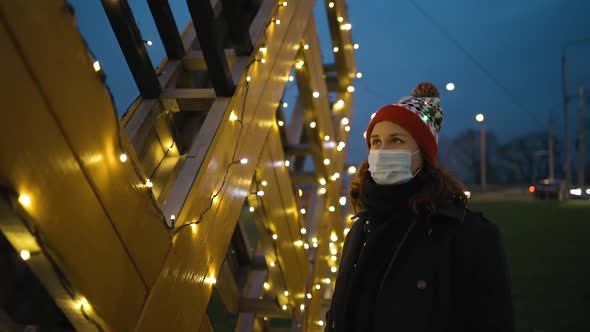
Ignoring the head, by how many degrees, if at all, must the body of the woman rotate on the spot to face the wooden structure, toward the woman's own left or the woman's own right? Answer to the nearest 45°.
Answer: approximately 90° to the woman's own right

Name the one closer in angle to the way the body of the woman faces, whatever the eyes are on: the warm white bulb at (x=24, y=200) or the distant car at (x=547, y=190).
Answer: the warm white bulb

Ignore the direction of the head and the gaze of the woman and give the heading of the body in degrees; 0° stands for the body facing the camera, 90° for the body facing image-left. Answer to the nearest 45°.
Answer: approximately 45°

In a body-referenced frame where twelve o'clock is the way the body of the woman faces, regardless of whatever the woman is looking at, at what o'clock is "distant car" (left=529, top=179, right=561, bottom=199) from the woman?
The distant car is roughly at 5 o'clock from the woman.

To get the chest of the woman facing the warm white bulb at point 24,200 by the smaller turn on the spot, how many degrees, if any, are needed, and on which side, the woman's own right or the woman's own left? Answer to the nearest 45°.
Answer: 0° — they already face it

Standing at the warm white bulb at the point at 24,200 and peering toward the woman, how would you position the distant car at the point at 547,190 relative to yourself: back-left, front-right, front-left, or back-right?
front-left

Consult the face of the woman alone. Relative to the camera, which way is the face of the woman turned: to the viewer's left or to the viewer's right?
to the viewer's left
